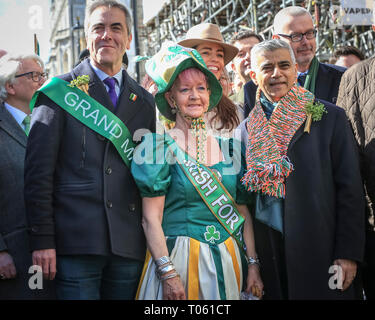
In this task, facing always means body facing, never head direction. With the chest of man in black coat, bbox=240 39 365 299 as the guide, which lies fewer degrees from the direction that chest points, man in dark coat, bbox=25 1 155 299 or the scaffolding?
the man in dark coat

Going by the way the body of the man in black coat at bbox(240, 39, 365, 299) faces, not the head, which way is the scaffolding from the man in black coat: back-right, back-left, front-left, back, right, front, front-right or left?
back-right

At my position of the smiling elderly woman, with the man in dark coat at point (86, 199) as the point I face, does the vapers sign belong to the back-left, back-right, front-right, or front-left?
back-right

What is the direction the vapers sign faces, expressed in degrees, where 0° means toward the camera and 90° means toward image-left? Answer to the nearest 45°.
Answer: approximately 0°

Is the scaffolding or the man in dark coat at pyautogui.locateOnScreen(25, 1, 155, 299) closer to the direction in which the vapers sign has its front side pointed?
the man in dark coat

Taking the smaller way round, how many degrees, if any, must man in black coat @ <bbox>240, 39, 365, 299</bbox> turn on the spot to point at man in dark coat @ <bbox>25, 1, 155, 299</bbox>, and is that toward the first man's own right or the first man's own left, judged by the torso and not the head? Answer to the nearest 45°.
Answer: approximately 45° to the first man's own right

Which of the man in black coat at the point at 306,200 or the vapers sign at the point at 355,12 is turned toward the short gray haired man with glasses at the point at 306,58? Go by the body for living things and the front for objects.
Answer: the vapers sign

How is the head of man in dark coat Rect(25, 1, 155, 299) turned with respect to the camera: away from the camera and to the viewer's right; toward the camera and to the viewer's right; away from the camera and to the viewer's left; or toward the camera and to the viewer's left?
toward the camera and to the viewer's right

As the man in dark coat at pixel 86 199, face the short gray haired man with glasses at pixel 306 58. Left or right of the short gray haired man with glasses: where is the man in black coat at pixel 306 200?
right
